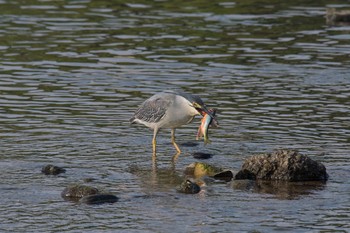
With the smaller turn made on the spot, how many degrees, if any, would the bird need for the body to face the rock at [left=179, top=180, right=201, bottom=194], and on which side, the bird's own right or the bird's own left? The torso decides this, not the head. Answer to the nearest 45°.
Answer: approximately 90° to the bird's own right

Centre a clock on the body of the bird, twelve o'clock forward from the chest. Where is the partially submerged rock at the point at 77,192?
The partially submerged rock is roughly at 4 o'clock from the bird.

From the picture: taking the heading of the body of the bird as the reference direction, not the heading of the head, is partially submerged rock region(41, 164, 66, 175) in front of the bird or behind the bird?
behind

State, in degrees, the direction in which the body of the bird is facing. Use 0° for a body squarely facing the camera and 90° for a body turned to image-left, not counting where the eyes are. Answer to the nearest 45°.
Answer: approximately 270°

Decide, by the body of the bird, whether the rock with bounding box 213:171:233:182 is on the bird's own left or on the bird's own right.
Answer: on the bird's own right

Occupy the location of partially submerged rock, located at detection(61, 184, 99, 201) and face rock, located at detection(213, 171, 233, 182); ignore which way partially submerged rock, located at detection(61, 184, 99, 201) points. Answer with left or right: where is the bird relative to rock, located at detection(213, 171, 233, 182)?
left

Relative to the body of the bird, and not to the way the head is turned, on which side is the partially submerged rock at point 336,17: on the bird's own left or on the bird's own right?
on the bird's own left
